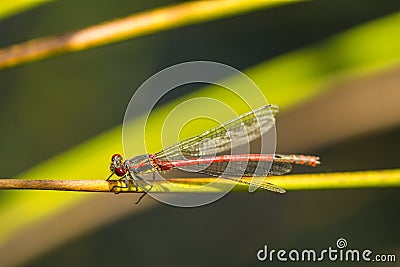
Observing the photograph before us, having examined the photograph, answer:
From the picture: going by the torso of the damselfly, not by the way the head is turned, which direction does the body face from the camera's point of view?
to the viewer's left
